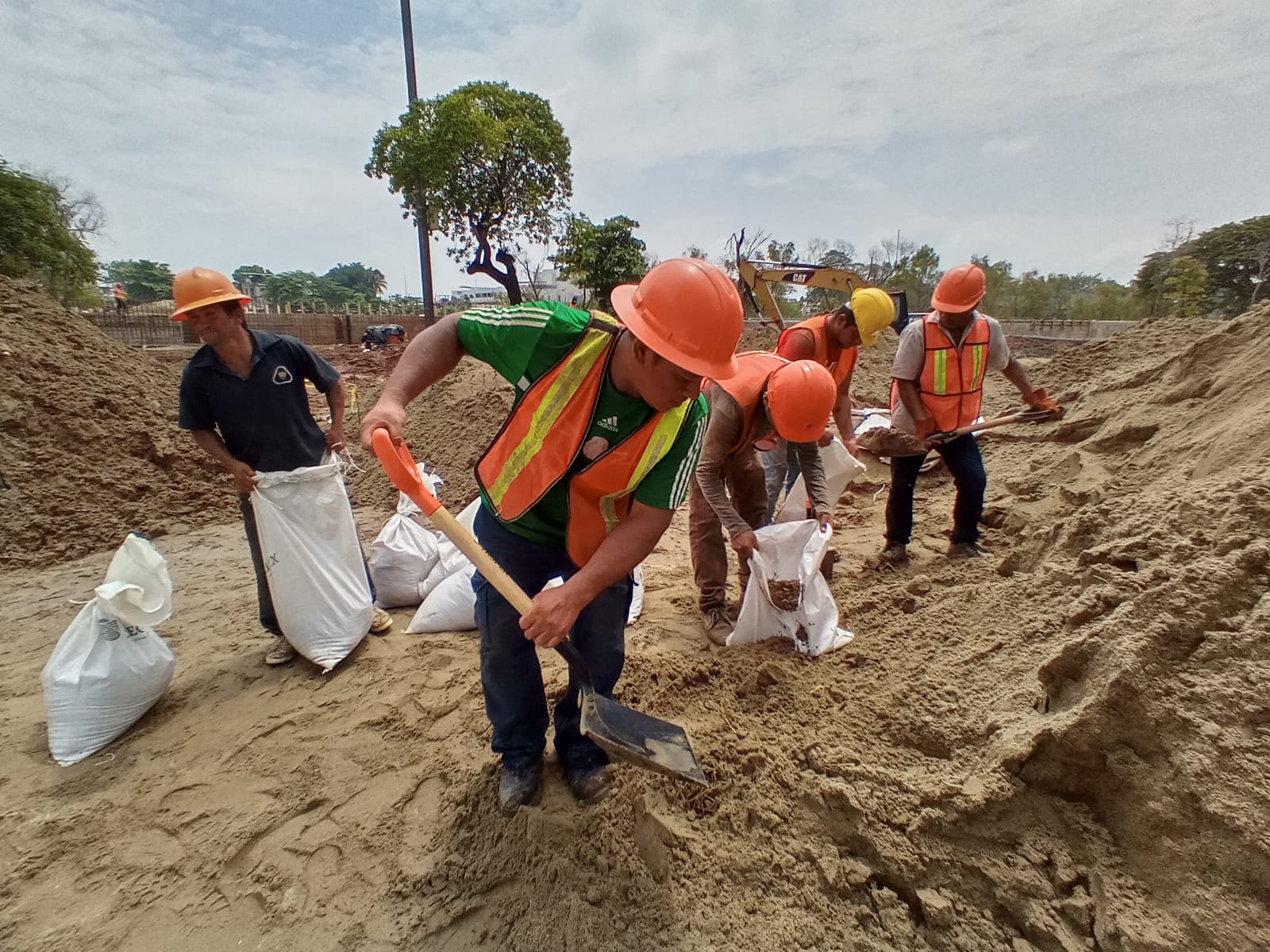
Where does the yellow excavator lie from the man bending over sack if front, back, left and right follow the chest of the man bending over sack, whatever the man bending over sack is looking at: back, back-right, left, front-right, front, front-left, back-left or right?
back-left

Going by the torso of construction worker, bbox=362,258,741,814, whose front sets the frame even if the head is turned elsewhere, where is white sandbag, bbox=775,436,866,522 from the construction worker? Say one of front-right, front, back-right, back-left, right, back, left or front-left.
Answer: back-left

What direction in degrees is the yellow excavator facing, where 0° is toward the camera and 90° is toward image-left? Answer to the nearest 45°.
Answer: approximately 90°

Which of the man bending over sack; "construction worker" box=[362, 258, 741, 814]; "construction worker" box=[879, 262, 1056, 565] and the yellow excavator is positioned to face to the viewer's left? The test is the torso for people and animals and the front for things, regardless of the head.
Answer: the yellow excavator

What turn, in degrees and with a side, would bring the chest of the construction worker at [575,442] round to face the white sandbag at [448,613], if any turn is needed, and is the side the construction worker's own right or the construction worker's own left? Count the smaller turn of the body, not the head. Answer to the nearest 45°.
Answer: approximately 135° to the construction worker's own right

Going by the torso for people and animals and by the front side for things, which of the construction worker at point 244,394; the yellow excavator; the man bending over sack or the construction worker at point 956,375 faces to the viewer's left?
the yellow excavator

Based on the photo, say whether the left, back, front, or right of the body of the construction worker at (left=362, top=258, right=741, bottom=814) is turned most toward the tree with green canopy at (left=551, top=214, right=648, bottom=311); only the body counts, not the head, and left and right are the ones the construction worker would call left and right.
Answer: back
